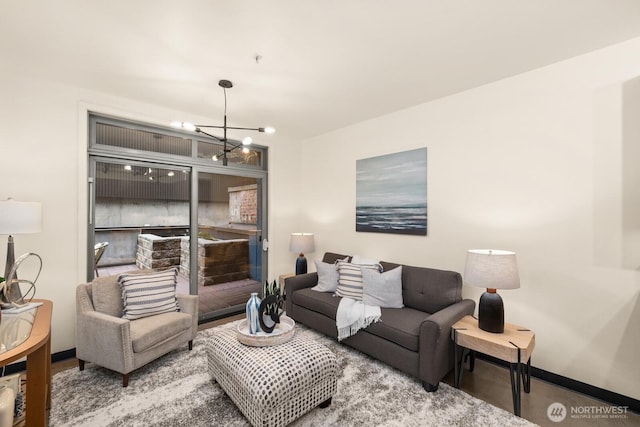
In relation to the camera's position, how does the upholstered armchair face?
facing the viewer and to the right of the viewer

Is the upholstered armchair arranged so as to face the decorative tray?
yes

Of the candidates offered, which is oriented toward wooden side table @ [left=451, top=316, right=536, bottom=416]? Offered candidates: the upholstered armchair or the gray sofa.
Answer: the upholstered armchair

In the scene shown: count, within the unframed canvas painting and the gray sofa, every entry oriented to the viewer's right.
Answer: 0

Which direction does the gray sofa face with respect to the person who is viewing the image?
facing the viewer and to the left of the viewer

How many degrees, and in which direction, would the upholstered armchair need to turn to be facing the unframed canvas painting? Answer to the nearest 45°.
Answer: approximately 45° to its left

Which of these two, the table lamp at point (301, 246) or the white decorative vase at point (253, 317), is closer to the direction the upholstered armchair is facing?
the white decorative vase

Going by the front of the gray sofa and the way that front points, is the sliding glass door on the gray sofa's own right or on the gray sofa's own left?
on the gray sofa's own right

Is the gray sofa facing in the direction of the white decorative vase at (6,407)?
yes

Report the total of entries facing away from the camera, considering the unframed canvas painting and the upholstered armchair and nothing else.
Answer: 0

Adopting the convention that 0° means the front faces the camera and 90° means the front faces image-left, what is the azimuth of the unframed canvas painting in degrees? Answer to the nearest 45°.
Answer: approximately 45°

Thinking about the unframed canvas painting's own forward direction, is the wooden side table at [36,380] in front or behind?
in front

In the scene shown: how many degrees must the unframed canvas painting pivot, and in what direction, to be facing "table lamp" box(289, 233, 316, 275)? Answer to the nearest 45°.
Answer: approximately 45° to its right

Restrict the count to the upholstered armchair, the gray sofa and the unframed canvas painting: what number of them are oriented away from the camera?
0
